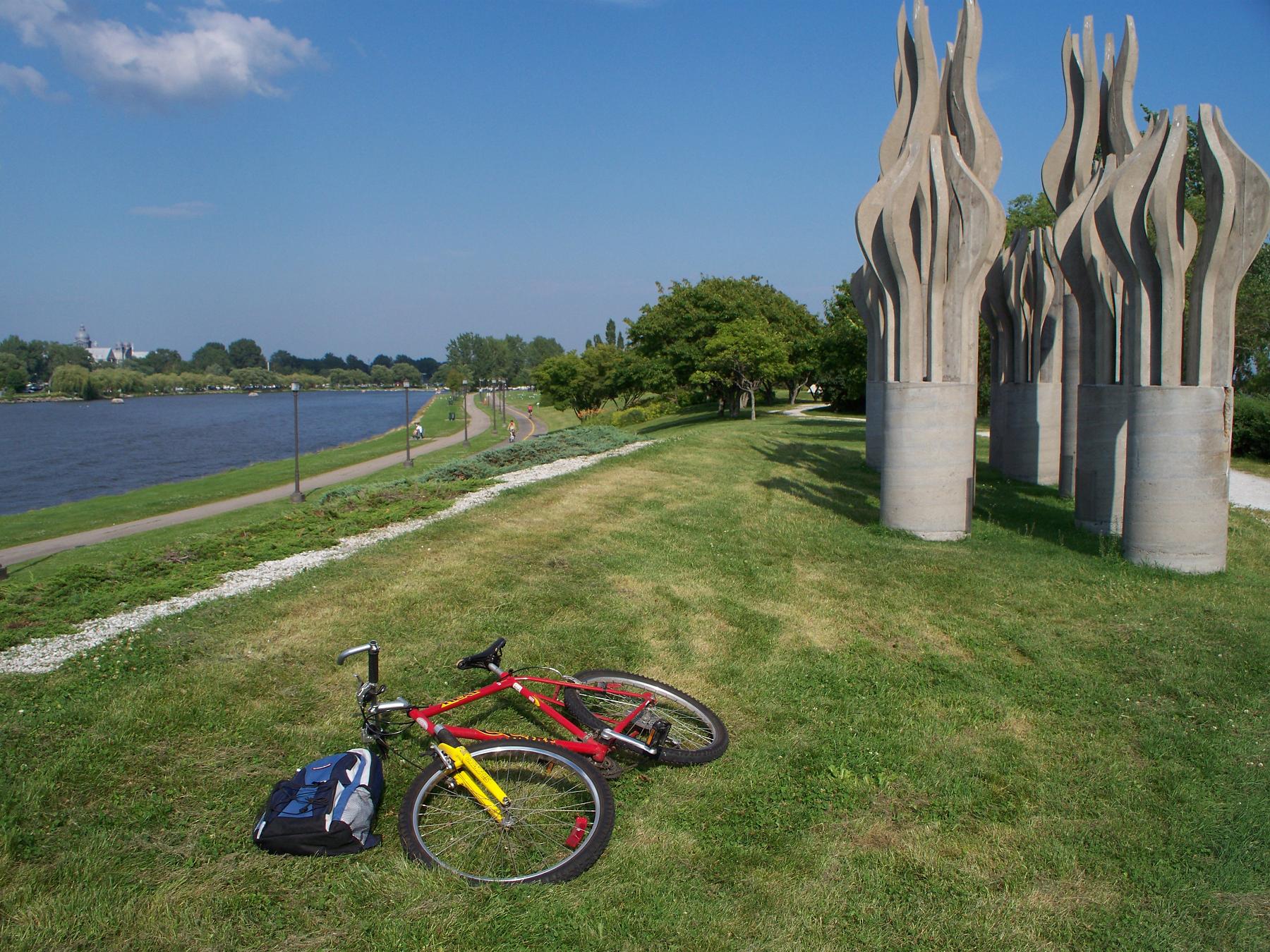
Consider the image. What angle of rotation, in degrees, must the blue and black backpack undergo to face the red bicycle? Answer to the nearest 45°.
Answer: approximately 135° to its left

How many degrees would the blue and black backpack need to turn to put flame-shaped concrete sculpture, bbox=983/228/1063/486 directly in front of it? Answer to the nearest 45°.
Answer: approximately 180°

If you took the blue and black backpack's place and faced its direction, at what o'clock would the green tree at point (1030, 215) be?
The green tree is roughly at 6 o'clock from the blue and black backpack.

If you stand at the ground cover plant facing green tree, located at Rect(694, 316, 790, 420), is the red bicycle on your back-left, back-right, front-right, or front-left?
back-right

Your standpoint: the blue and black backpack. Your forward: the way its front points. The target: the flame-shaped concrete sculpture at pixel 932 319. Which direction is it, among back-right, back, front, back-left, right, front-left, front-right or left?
back

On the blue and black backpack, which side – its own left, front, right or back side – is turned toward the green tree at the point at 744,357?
back

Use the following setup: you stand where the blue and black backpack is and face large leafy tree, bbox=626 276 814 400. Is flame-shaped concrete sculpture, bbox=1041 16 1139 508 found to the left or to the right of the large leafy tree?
right

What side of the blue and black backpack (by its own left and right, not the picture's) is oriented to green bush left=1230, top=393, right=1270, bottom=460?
back

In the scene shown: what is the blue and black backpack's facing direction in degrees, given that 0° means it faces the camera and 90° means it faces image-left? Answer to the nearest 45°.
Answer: approximately 45°

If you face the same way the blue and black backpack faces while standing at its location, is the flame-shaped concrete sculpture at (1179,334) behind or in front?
behind

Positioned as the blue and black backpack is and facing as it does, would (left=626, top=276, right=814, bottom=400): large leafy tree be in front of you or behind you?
behind
